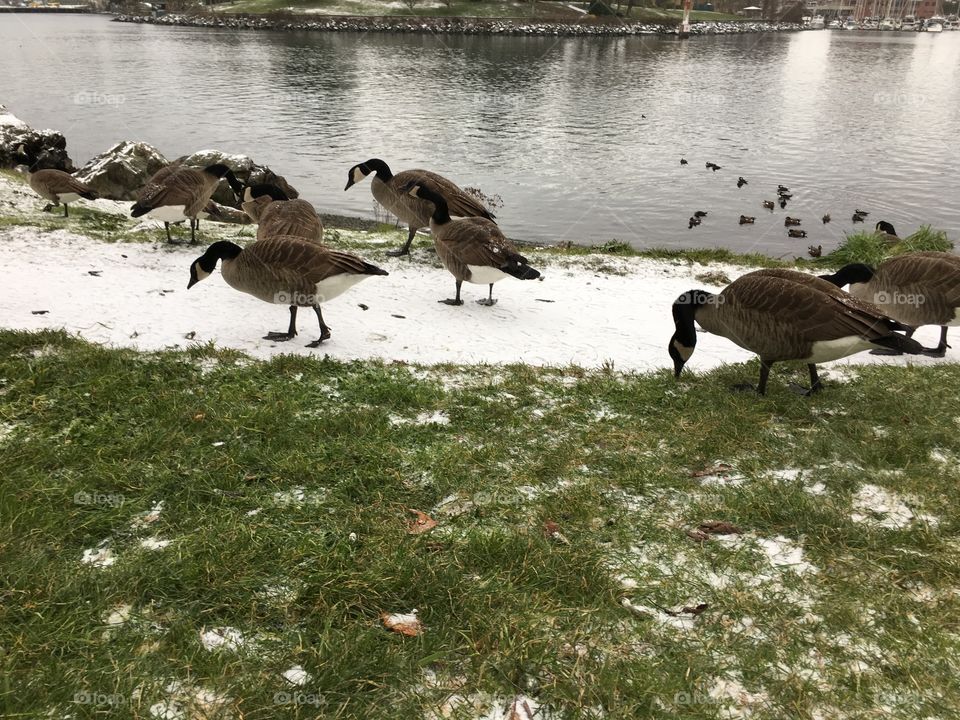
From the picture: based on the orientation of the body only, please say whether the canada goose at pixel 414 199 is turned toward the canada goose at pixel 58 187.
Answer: yes

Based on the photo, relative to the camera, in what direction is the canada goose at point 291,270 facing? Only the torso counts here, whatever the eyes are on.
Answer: to the viewer's left

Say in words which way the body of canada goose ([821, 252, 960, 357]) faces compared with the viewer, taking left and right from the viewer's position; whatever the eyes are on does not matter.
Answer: facing to the left of the viewer

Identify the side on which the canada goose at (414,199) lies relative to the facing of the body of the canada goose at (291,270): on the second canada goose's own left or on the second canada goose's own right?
on the second canada goose's own right

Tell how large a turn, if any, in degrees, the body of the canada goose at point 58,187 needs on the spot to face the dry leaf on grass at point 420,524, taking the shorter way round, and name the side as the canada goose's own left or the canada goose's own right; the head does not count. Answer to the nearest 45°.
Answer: approximately 90° to the canada goose's own left

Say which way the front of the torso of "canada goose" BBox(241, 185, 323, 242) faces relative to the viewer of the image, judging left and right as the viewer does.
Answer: facing to the left of the viewer

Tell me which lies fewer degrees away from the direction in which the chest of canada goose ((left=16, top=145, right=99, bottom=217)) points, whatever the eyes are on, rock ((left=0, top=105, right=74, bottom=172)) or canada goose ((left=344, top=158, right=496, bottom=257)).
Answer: the rock

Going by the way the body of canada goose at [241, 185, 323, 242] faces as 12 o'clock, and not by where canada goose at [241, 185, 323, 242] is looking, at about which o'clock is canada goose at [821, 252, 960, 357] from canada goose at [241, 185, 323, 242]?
canada goose at [821, 252, 960, 357] is roughly at 7 o'clock from canada goose at [241, 185, 323, 242].

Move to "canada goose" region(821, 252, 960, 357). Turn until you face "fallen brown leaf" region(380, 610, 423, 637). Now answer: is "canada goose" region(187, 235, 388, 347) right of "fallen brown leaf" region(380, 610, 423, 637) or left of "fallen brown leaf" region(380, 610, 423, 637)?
right

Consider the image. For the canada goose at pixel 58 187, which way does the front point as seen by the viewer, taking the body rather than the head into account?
to the viewer's left

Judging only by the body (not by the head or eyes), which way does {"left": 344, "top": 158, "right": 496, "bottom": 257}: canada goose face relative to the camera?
to the viewer's left

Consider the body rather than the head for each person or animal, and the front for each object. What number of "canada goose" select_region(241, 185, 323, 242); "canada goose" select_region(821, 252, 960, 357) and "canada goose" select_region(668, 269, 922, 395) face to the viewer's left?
3
